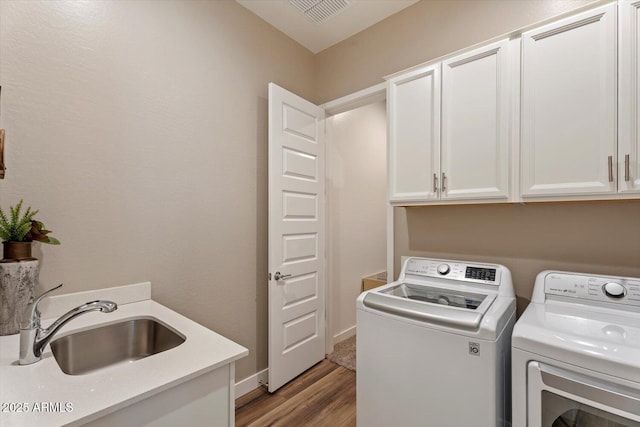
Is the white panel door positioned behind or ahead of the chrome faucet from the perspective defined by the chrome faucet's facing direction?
ahead

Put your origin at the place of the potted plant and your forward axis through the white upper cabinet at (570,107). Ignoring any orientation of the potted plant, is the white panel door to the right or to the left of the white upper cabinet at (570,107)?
left

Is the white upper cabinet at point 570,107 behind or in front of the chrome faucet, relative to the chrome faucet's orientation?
in front

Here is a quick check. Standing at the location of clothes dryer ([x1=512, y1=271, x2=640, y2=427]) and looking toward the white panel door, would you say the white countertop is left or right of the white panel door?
left

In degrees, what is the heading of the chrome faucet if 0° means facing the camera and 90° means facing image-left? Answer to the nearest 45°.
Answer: approximately 270°

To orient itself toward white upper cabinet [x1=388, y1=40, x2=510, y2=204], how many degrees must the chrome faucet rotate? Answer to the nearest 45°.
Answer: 0° — it already faces it
